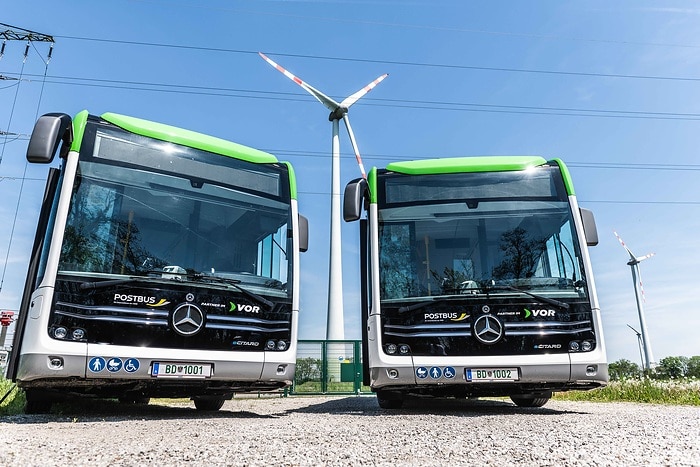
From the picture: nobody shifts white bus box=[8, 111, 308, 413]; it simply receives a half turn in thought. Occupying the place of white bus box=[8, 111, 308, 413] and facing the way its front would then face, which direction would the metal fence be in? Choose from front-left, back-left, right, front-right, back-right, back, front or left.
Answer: front-right

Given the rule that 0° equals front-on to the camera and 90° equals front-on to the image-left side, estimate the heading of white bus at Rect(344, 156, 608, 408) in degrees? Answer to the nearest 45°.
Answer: approximately 0°

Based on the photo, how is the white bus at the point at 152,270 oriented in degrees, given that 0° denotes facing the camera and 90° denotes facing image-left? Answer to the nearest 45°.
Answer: approximately 0°

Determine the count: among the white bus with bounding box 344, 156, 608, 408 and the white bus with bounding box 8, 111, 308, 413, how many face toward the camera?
2

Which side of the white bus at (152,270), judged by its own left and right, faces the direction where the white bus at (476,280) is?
left

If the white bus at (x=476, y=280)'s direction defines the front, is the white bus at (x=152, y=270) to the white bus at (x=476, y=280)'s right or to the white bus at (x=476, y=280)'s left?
on its right
